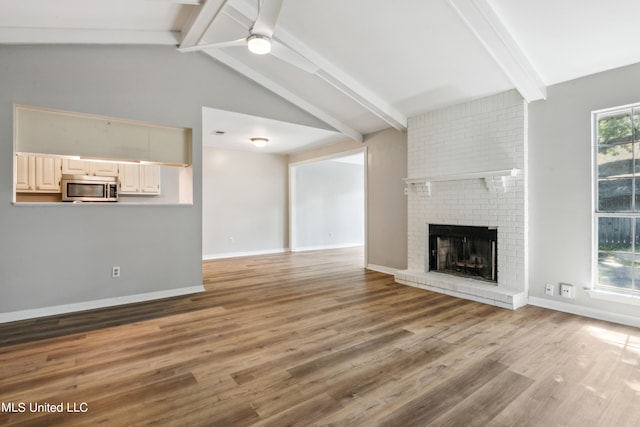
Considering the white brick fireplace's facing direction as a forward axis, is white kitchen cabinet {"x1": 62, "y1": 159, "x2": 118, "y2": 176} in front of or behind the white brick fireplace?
in front

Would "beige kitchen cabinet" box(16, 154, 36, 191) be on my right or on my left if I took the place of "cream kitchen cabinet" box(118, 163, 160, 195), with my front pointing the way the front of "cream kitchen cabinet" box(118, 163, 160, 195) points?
on my right

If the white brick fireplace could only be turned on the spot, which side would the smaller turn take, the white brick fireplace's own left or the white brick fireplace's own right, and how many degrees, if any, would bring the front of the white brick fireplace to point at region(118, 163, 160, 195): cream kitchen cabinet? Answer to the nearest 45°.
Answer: approximately 45° to the white brick fireplace's own right

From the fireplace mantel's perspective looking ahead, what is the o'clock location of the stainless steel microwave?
The stainless steel microwave is roughly at 1 o'clock from the fireplace mantel.

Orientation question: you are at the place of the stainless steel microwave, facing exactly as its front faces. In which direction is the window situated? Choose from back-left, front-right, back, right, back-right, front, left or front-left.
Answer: front-left

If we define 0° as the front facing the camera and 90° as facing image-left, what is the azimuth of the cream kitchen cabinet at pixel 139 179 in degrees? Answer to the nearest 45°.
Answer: approximately 0°

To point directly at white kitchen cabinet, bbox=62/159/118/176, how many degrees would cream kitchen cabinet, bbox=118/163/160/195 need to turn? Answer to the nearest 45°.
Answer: approximately 90° to its right

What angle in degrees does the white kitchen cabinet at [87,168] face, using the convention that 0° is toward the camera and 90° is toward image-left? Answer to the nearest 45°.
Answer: approximately 0°

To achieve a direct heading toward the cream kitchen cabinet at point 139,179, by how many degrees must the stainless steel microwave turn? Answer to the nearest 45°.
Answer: approximately 90° to its left

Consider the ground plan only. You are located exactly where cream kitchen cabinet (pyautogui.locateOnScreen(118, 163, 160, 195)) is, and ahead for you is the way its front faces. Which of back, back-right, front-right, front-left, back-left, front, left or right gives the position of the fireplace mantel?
front-left

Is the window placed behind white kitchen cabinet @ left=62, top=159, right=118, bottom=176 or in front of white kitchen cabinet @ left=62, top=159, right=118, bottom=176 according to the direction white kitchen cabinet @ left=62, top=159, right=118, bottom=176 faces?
in front

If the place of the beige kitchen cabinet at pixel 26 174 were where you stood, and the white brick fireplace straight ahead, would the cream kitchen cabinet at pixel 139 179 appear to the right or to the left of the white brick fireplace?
left
